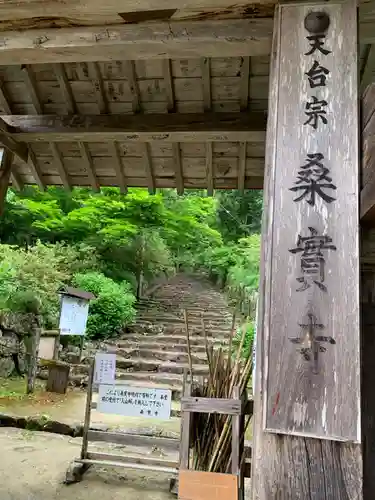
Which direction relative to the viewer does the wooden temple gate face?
toward the camera

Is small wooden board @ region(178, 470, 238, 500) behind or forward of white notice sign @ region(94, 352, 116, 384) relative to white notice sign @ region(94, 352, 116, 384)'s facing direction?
forward

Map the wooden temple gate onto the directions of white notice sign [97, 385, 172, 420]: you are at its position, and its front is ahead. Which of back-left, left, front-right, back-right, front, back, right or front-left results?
front

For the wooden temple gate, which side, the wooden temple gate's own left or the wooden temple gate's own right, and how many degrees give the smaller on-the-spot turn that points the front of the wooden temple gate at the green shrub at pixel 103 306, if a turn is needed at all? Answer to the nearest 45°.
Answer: approximately 180°

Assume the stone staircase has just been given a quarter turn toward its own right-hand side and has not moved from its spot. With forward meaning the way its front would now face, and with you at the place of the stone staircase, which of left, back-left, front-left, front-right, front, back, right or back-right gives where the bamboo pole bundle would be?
left

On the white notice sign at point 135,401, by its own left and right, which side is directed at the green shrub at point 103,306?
back

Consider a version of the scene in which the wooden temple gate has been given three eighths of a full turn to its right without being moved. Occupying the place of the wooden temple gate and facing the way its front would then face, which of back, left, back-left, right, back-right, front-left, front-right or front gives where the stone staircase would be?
front-right

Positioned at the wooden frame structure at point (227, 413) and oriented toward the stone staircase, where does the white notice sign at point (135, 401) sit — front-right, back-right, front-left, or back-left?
front-left

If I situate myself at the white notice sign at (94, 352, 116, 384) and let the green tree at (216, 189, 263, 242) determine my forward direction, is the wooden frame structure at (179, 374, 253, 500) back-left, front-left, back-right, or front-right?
back-right

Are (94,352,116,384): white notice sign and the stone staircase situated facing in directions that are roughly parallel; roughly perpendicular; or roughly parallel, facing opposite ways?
roughly parallel

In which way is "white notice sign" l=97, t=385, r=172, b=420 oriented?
toward the camera
